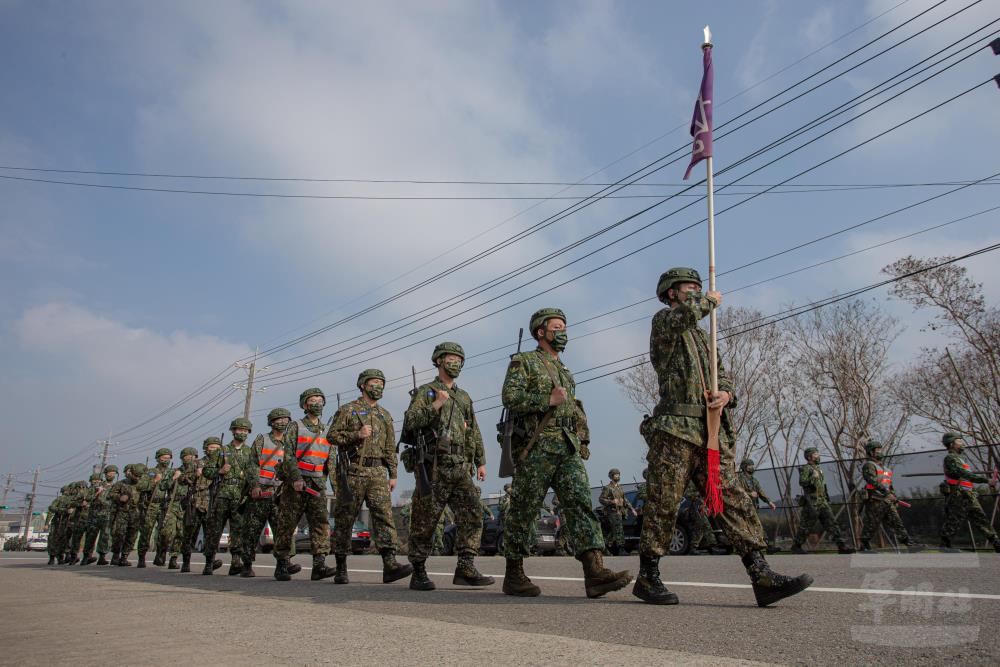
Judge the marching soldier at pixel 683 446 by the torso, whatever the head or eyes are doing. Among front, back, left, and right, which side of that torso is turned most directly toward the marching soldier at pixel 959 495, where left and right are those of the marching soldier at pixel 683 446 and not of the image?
left

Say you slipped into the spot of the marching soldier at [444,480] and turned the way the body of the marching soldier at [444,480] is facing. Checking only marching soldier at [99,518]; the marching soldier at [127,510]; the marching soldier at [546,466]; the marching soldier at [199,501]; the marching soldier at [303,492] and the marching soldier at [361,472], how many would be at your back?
5

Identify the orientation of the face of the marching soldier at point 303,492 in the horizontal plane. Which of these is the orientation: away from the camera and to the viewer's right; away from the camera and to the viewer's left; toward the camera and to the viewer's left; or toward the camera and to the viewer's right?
toward the camera and to the viewer's right

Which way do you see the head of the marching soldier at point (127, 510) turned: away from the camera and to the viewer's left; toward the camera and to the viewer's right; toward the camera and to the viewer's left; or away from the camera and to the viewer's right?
toward the camera and to the viewer's right

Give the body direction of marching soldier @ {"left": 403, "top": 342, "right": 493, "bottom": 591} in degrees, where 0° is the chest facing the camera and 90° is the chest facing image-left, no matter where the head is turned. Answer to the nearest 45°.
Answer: approximately 315°

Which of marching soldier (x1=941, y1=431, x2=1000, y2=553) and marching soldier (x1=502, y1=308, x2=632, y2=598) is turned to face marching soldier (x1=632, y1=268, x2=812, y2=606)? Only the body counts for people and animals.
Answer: marching soldier (x1=502, y1=308, x2=632, y2=598)

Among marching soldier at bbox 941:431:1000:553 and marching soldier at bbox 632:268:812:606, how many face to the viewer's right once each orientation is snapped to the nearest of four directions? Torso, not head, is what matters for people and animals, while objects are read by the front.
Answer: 2

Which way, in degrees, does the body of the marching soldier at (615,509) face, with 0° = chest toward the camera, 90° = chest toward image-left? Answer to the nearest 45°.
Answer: approximately 315°

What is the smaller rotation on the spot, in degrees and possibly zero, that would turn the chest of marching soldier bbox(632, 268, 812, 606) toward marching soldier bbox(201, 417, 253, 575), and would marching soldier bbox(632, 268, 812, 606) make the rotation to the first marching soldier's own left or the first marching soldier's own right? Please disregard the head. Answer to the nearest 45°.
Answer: approximately 135° to the first marching soldier's own left

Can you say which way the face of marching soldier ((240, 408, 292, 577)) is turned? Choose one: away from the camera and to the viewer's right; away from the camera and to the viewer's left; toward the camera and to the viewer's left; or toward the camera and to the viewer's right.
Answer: toward the camera and to the viewer's right

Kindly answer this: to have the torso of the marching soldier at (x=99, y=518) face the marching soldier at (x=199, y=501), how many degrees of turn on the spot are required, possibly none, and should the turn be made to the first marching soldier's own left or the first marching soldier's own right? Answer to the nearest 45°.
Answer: approximately 45° to the first marching soldier's own right
